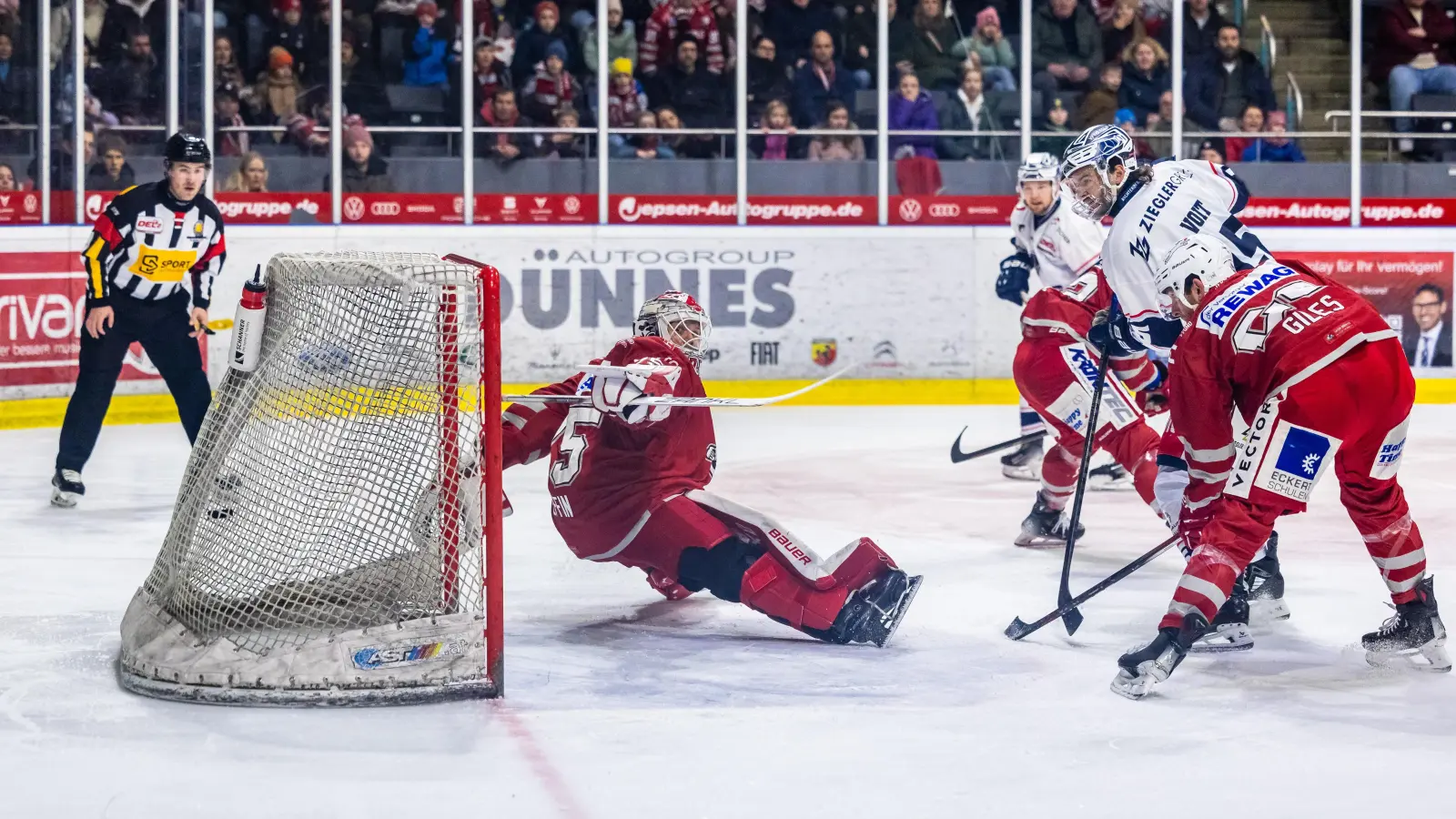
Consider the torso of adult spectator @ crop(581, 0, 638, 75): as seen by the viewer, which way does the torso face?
toward the camera

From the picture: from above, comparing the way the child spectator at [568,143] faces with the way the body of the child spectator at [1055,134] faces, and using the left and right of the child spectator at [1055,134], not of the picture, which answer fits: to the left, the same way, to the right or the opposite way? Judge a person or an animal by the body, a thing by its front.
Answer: the same way

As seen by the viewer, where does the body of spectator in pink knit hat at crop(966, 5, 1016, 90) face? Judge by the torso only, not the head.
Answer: toward the camera

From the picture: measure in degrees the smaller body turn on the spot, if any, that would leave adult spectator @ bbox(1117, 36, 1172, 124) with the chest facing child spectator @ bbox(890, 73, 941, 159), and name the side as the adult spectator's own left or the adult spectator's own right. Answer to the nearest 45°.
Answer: approximately 90° to the adult spectator's own right

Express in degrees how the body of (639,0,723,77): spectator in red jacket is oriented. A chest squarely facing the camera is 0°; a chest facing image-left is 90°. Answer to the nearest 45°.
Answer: approximately 0°

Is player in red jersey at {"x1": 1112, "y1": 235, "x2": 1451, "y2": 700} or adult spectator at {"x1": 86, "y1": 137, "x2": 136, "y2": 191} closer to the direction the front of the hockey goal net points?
the player in red jersey

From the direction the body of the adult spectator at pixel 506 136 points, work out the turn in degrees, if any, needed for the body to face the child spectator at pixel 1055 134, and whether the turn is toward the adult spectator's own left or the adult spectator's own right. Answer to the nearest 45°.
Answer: approximately 90° to the adult spectator's own left

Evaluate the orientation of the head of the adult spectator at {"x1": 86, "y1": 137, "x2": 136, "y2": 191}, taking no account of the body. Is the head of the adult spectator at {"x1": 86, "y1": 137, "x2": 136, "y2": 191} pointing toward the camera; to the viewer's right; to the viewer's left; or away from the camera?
toward the camera

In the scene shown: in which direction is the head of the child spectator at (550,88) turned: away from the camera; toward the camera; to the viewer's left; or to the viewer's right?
toward the camera

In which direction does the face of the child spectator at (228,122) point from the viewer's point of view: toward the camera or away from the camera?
toward the camera

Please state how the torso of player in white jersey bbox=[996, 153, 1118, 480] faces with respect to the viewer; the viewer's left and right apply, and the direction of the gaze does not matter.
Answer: facing the viewer and to the left of the viewer

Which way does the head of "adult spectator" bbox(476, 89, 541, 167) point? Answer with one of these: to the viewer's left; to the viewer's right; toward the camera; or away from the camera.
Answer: toward the camera

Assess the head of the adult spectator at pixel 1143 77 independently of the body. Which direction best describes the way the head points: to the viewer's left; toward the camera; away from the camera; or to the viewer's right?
toward the camera

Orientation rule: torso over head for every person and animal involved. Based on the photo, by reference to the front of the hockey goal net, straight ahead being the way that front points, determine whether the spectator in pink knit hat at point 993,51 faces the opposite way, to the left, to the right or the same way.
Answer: to the right

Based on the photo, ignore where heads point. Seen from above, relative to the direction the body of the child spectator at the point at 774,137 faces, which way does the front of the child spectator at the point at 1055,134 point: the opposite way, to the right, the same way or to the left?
the same way

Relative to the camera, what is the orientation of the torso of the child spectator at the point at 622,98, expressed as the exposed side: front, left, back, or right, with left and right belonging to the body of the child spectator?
front

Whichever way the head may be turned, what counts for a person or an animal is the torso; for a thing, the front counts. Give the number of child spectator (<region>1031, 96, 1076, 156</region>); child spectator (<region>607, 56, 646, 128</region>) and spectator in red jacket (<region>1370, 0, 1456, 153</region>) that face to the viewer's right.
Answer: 0

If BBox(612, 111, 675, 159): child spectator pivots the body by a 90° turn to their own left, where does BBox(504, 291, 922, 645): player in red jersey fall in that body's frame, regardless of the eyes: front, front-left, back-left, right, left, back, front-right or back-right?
right

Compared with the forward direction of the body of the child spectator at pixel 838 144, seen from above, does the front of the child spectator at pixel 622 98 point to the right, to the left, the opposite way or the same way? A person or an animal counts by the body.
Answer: the same way
